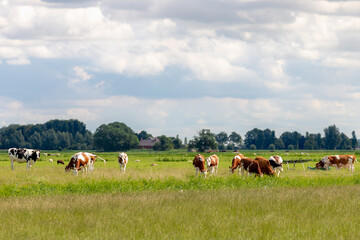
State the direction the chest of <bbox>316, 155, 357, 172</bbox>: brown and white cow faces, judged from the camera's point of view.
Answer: to the viewer's left

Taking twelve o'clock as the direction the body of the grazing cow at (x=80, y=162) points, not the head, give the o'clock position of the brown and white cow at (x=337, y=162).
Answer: The brown and white cow is roughly at 7 o'clock from the grazing cow.

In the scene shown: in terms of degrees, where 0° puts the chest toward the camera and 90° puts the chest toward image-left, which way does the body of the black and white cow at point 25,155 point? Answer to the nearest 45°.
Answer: approximately 270°

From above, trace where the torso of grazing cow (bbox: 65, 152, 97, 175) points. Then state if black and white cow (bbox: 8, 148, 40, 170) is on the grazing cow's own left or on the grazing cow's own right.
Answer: on the grazing cow's own right
